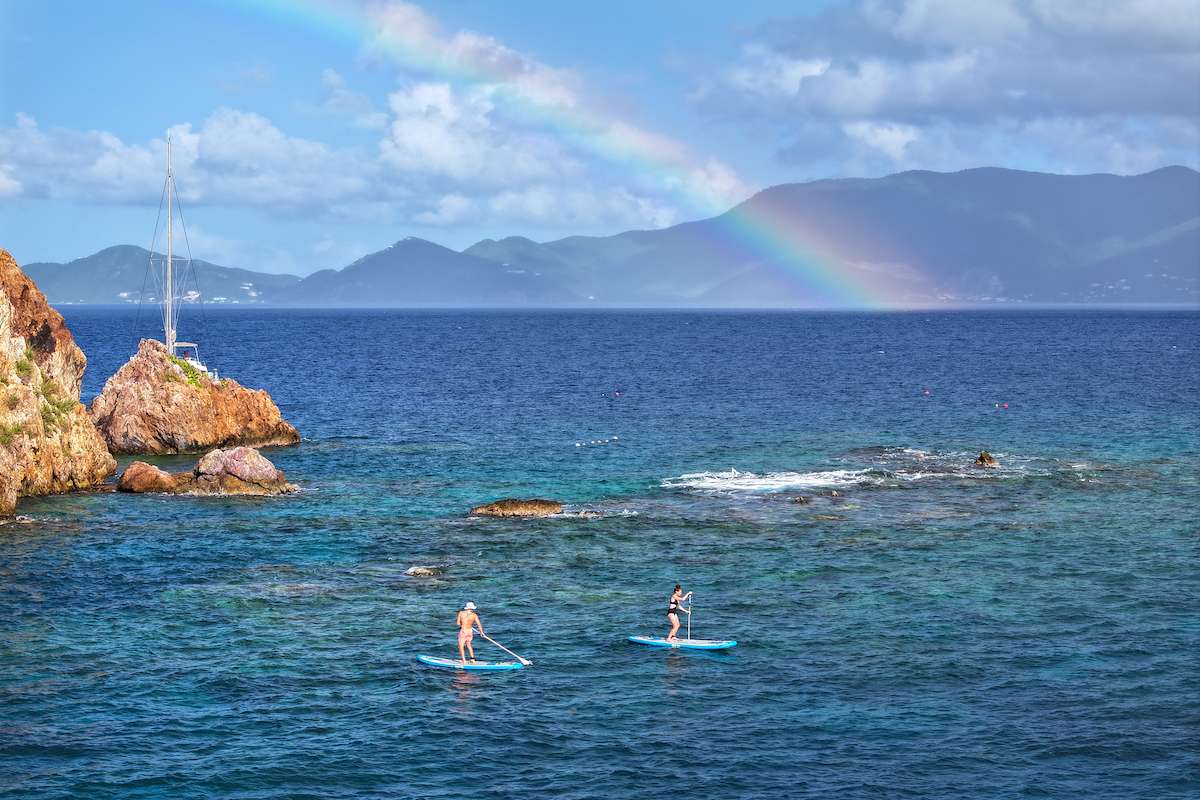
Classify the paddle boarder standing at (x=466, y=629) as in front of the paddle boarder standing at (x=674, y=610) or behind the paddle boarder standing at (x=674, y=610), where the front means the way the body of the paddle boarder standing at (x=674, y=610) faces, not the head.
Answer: behind

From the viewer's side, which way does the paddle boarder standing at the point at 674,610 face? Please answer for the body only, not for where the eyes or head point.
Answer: to the viewer's right
